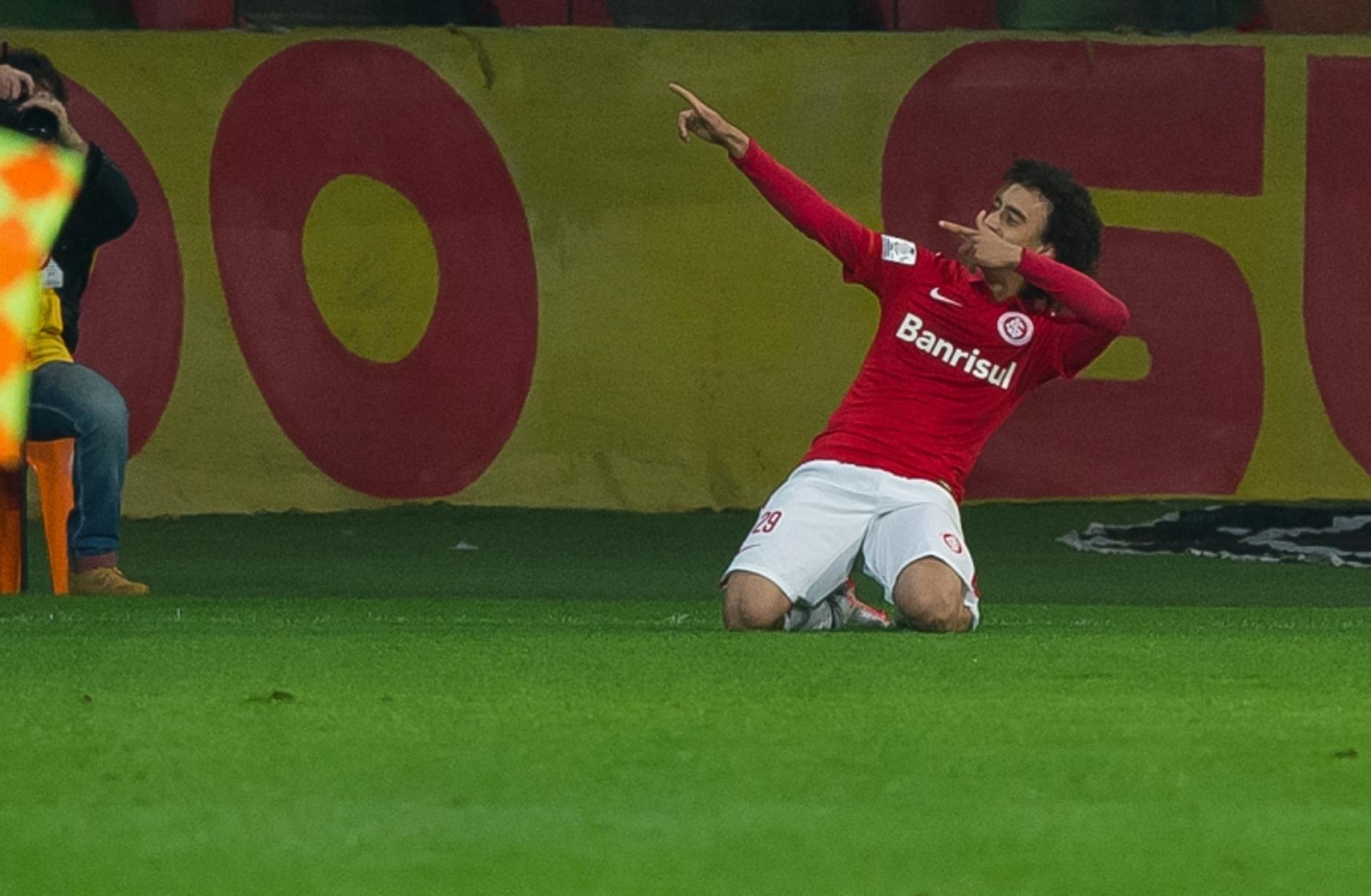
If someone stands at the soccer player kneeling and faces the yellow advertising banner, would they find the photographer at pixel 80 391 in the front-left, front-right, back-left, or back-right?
front-left

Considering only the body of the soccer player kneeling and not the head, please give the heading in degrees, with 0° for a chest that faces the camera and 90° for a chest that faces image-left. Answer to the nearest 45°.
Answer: approximately 45°

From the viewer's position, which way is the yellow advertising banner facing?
facing the viewer

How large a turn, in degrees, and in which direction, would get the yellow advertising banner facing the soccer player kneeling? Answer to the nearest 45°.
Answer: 0° — it already faces them

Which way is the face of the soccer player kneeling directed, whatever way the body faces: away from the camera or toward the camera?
toward the camera

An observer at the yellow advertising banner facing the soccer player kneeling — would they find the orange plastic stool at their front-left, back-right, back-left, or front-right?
front-right

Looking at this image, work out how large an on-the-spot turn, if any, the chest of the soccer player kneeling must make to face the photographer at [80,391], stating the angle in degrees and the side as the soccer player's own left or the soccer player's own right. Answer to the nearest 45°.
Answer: approximately 45° to the soccer player's own right

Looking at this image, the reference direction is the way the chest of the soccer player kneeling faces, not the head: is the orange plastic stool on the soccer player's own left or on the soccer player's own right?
on the soccer player's own right

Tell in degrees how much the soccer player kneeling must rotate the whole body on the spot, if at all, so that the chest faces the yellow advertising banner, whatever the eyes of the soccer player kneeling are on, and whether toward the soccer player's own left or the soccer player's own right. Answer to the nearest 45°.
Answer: approximately 135° to the soccer player's own right

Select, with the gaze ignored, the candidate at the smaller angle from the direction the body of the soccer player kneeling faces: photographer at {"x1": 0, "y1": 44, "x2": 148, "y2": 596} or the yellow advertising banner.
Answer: the photographer

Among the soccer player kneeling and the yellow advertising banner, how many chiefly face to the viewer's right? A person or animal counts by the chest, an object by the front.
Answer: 0
